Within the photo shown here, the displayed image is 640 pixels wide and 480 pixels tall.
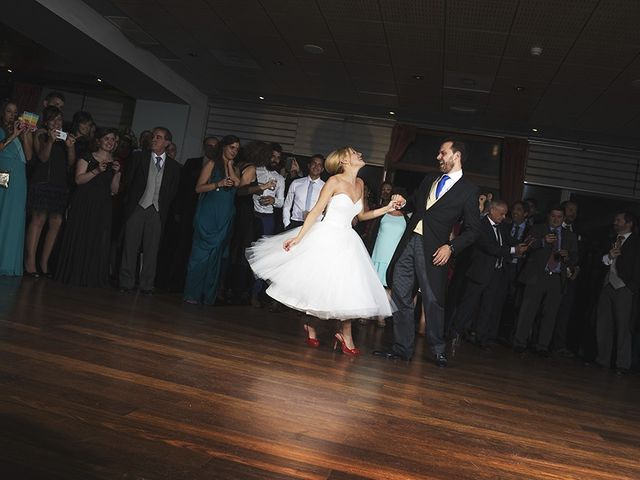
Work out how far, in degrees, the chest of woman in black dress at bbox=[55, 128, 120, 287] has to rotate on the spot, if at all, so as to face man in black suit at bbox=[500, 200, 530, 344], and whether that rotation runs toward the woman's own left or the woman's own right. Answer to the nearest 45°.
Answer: approximately 45° to the woman's own left

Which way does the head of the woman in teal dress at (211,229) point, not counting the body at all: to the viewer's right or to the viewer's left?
to the viewer's right

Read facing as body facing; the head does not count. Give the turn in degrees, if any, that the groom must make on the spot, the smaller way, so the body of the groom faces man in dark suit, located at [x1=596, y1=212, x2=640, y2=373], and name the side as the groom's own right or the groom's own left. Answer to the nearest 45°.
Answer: approximately 180°

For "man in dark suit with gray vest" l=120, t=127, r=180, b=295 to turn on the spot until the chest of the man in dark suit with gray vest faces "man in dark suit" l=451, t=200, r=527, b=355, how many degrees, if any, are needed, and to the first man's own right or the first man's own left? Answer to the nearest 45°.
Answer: approximately 90° to the first man's own left

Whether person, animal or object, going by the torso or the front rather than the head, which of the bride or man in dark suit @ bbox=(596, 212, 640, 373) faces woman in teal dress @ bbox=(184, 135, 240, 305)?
the man in dark suit

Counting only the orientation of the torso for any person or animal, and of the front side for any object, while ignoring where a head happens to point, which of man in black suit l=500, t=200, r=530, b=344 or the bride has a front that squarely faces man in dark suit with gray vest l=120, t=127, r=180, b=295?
the man in black suit

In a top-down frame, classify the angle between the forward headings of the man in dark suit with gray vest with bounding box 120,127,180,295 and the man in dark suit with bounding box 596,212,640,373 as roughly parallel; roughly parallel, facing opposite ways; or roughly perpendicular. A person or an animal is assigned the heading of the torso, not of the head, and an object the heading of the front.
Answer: roughly perpendicular

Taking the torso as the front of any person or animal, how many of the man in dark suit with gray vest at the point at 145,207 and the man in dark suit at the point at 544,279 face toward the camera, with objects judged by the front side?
2

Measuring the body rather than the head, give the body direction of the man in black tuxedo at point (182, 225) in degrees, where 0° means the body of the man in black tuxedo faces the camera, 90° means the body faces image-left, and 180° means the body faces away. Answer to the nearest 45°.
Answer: approximately 315°
